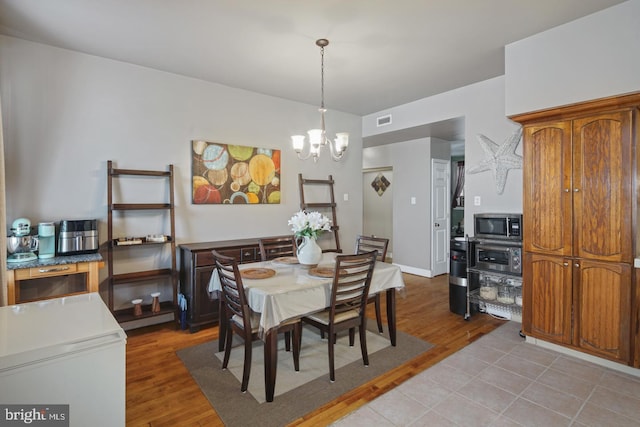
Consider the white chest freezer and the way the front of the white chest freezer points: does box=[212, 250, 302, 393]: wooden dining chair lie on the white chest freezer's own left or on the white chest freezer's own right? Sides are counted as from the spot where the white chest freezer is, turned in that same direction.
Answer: on the white chest freezer's own left

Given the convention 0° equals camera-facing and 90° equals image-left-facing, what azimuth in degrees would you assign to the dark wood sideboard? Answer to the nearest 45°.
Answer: approximately 315°

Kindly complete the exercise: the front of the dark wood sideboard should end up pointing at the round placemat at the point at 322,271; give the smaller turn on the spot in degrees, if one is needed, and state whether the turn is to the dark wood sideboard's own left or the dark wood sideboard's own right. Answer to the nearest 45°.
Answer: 0° — it already faces it

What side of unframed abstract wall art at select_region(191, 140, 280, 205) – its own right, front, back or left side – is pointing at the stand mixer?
right

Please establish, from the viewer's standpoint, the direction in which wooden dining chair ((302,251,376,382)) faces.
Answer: facing away from the viewer and to the left of the viewer

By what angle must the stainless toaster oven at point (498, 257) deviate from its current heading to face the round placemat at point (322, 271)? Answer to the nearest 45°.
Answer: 0° — it already faces it

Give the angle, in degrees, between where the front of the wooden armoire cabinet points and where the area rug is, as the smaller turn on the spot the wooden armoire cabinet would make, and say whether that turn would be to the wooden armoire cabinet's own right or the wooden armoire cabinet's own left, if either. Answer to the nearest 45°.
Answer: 0° — it already faces it

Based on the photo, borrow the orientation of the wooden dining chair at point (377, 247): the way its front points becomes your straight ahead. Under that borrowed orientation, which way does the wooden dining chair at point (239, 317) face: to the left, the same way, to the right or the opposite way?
the opposite way
